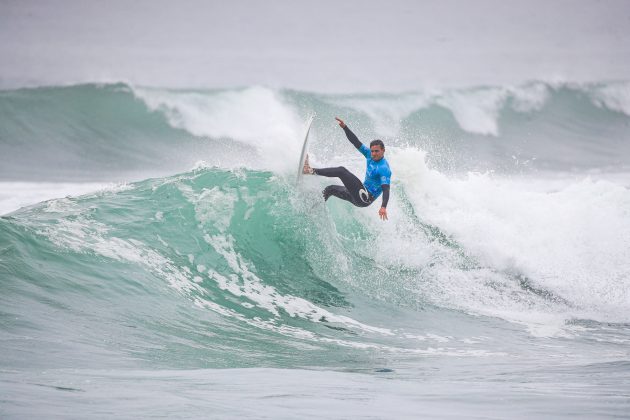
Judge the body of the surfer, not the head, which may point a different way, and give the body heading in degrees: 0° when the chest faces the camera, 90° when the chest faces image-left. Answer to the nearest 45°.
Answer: approximately 45°
